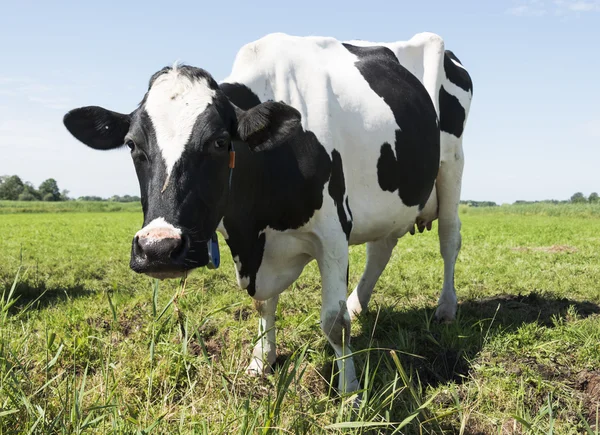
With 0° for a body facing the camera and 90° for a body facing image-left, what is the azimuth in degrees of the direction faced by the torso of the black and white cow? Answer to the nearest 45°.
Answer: approximately 45°
